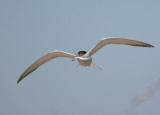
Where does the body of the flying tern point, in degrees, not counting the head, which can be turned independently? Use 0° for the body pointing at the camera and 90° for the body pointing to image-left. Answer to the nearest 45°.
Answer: approximately 0°
